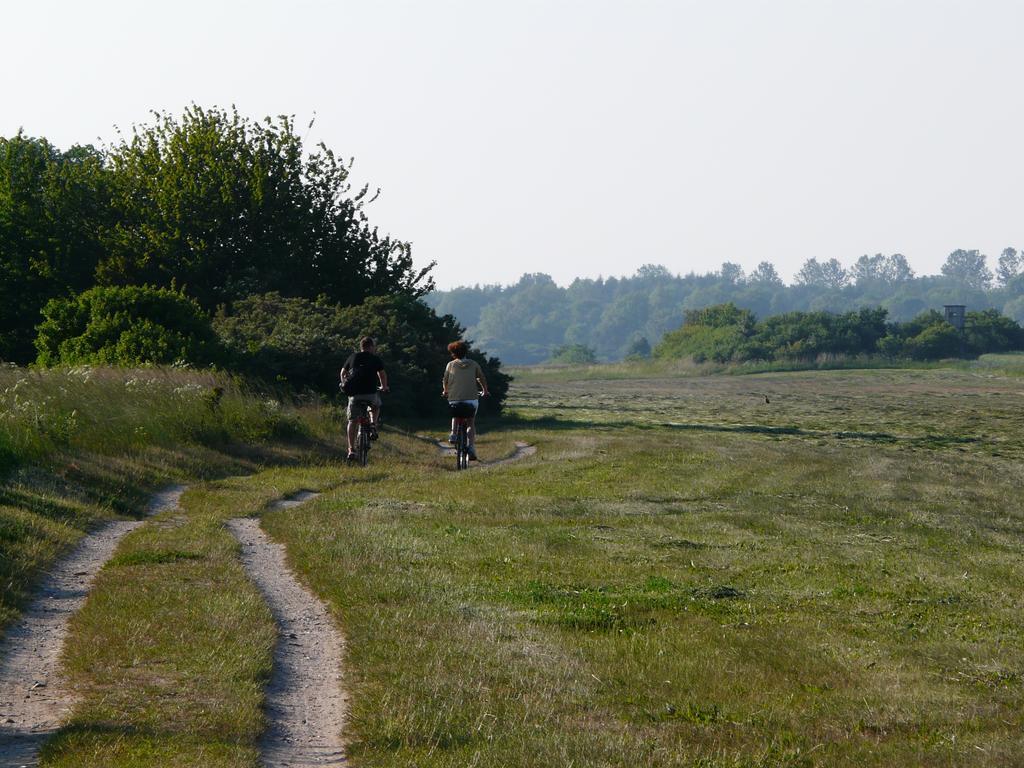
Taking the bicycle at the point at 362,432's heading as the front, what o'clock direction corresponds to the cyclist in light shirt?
The cyclist in light shirt is roughly at 3 o'clock from the bicycle.

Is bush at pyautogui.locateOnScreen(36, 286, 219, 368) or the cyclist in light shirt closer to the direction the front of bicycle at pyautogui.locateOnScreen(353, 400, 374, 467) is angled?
the bush

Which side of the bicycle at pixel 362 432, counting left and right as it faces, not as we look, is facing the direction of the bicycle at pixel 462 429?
right

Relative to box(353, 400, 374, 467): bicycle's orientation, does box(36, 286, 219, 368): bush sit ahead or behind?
ahead

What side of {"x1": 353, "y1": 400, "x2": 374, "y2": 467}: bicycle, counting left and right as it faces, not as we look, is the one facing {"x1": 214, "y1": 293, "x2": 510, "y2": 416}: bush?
front

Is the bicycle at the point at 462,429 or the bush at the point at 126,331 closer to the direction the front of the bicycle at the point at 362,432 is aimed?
the bush

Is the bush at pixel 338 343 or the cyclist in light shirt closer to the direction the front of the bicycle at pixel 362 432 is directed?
the bush

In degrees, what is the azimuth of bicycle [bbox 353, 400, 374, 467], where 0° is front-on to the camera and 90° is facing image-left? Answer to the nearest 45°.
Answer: approximately 180°
